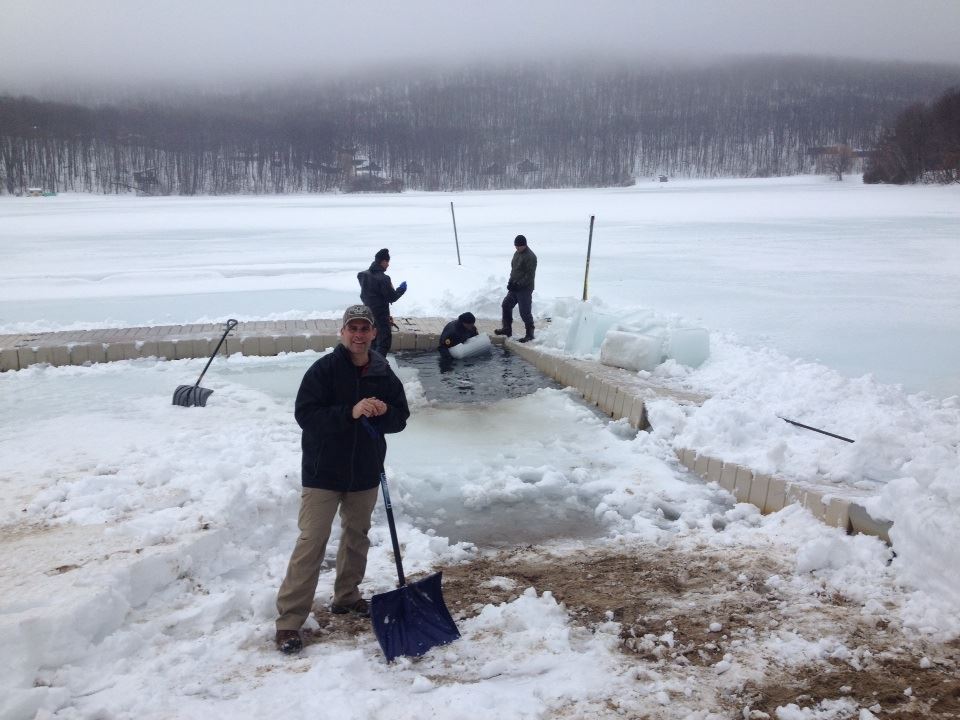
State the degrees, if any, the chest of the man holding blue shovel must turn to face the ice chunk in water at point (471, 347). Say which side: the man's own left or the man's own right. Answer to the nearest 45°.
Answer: approximately 180°

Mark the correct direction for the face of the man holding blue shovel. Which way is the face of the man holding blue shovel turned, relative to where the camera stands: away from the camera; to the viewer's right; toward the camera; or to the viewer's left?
toward the camera

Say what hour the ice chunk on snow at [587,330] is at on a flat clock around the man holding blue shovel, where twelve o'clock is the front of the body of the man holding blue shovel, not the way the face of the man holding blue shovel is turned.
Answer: The ice chunk on snow is roughly at 7 o'clock from the man holding blue shovel.

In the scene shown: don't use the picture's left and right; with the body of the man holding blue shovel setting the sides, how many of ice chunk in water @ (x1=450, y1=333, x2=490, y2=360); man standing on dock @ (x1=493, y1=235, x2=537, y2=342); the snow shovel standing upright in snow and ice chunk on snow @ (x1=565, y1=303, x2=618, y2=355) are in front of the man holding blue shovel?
0

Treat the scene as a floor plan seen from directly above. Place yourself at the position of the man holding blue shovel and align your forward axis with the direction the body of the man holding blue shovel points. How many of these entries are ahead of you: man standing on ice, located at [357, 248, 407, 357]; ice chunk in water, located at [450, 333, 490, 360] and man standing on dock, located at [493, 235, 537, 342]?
0

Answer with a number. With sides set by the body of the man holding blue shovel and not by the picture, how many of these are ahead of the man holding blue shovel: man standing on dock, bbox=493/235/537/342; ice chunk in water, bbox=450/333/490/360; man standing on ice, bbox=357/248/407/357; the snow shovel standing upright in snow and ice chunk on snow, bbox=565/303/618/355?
0

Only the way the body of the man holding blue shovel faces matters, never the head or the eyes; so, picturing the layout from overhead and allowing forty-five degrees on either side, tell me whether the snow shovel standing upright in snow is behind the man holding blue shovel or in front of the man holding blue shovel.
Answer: behind

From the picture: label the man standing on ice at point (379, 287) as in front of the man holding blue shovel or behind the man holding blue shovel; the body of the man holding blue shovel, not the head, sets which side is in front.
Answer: behind

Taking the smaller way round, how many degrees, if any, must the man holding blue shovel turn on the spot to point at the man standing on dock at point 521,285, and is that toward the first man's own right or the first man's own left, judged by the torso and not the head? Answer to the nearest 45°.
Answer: approximately 180°

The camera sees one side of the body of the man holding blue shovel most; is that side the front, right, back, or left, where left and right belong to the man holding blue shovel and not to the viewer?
front

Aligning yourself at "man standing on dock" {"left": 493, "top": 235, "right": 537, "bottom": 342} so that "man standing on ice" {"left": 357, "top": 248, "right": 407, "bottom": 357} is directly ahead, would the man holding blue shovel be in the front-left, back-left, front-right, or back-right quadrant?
front-left
